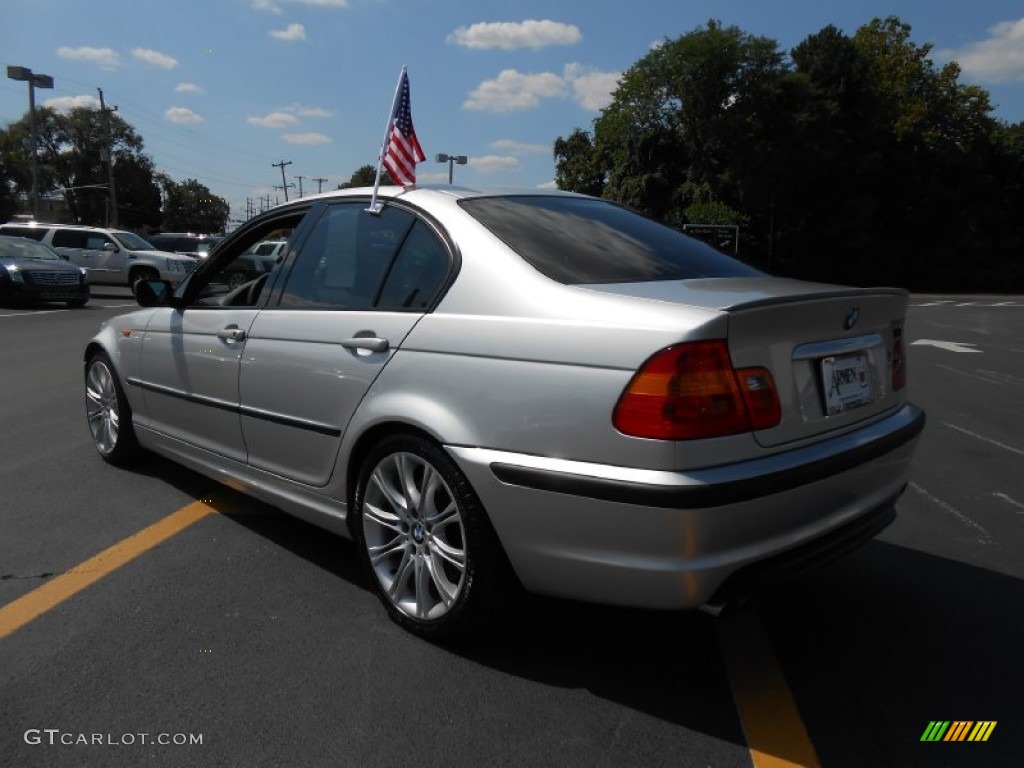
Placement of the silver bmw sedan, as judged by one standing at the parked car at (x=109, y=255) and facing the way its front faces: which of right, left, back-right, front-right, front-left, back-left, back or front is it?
front-right

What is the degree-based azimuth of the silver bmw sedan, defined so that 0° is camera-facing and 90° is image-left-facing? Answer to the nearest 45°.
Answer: approximately 135°

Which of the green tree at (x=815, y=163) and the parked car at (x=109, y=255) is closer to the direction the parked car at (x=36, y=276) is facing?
the green tree

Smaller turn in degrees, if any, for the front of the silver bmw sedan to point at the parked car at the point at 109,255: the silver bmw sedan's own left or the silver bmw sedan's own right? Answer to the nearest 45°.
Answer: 0° — it already faces it

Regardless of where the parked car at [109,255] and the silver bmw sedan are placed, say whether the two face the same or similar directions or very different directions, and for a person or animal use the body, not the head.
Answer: very different directions

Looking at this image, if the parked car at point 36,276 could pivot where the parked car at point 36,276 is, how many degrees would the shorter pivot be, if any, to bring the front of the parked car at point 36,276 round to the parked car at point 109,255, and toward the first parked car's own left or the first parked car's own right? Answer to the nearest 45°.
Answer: approximately 135° to the first parked car's own left

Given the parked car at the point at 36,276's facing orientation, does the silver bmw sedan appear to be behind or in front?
in front

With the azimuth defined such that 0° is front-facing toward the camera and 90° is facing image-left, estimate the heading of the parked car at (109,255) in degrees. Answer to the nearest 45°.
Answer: approximately 315°

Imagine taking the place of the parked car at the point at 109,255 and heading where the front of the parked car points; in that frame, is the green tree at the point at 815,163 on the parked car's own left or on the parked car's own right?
on the parked car's own left

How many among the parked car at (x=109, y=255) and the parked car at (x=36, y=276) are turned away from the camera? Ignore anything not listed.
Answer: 0

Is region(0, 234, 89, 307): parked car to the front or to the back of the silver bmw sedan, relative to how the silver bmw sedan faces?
to the front

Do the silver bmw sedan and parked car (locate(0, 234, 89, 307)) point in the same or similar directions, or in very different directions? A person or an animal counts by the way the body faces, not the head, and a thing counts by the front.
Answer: very different directions

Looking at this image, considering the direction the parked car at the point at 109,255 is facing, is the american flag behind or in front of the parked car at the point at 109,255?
in front
